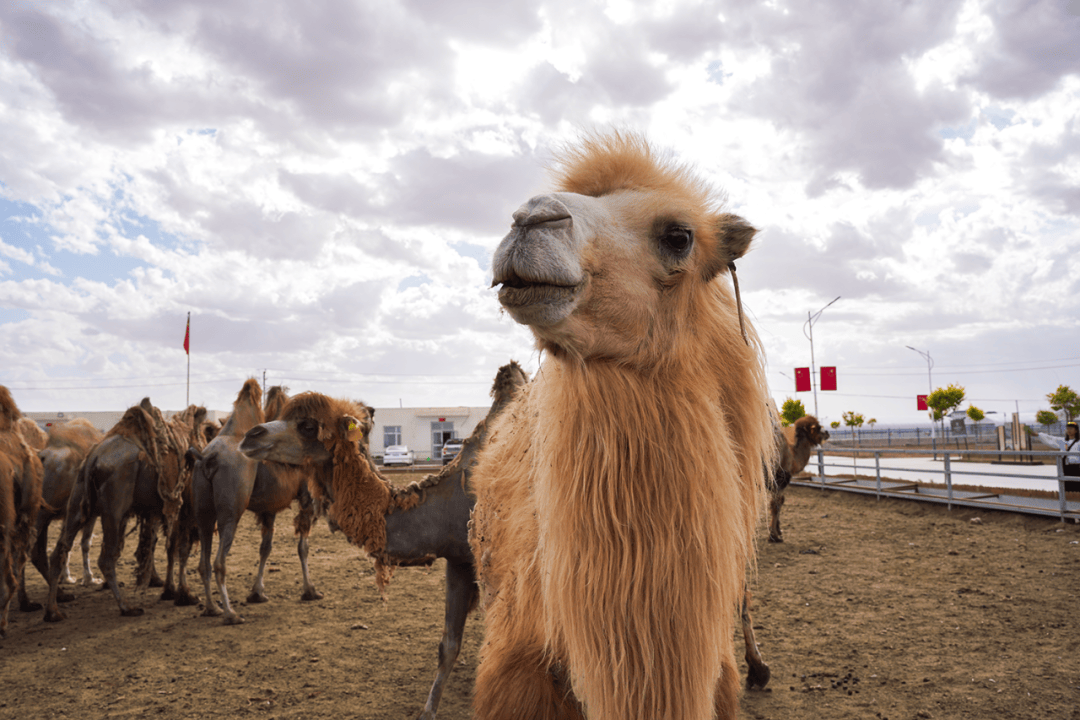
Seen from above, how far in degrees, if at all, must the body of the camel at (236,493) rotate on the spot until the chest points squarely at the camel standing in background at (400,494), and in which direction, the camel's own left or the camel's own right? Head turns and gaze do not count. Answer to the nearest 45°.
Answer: approximately 135° to the camel's own right

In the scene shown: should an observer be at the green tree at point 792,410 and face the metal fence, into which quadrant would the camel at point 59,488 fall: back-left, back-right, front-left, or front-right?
front-right

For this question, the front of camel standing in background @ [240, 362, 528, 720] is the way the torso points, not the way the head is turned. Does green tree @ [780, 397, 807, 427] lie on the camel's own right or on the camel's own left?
on the camel's own right

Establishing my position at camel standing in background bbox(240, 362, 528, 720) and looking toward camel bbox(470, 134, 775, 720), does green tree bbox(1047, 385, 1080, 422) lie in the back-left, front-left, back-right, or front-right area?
back-left

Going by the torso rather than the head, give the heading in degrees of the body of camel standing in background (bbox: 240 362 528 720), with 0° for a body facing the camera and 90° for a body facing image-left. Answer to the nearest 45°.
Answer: approximately 90°
